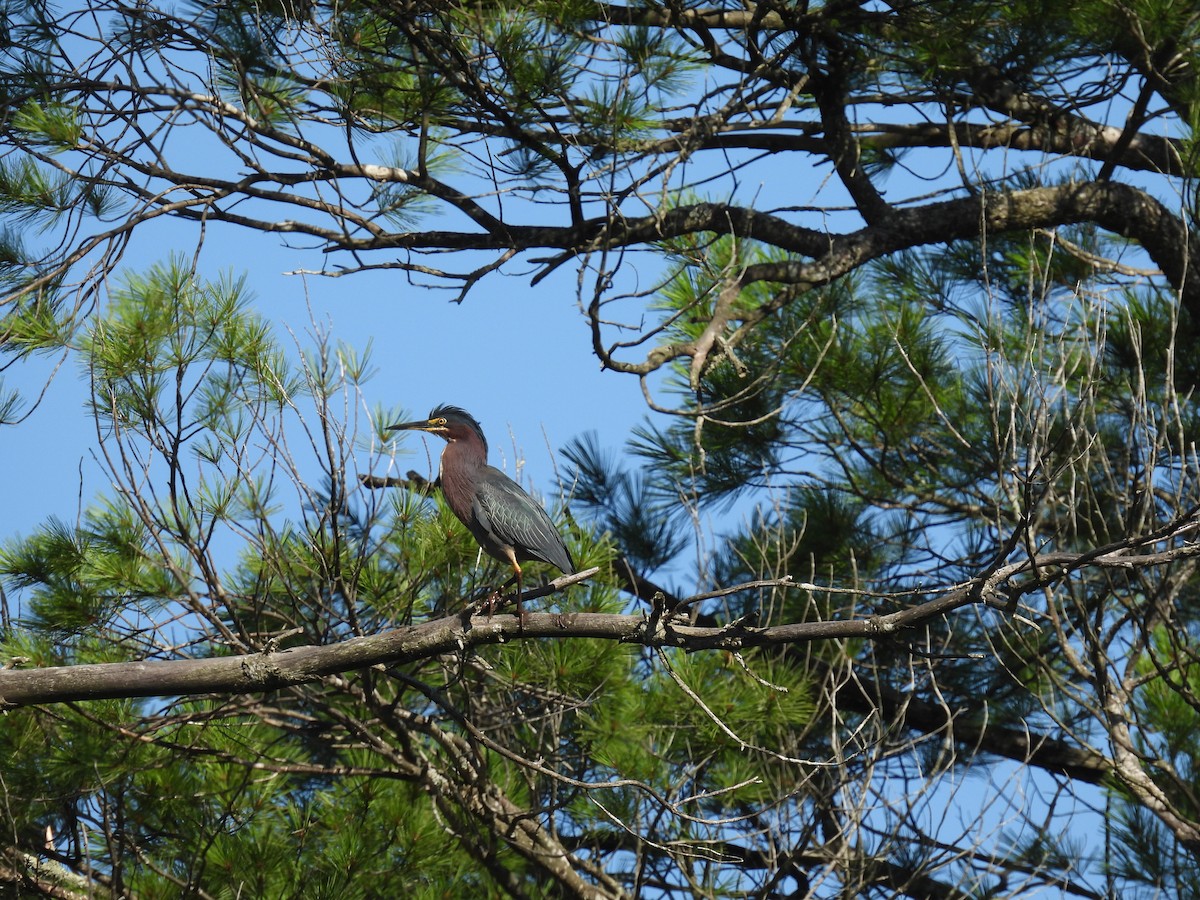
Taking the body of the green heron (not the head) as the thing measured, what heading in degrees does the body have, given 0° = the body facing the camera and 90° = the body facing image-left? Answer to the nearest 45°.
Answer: approximately 90°
